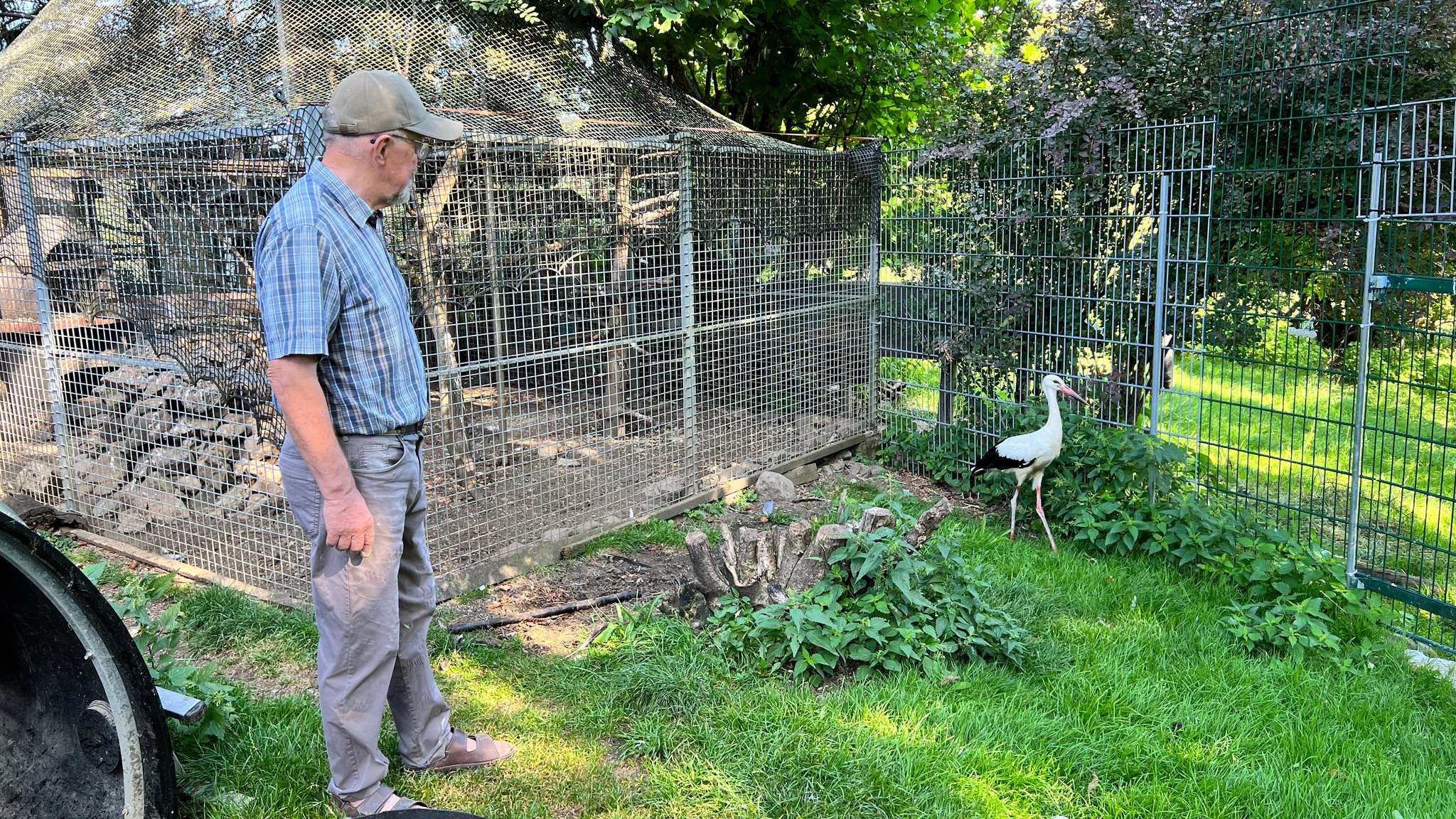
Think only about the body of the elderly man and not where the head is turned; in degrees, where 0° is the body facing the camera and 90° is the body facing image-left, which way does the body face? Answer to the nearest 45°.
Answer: approximately 270°

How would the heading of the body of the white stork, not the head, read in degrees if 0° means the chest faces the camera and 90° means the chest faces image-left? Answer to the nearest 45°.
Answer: approximately 270°

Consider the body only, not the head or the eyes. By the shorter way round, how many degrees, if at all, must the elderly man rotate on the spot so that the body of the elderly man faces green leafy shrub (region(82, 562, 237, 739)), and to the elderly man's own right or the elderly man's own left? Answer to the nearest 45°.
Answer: approximately 135° to the elderly man's own left

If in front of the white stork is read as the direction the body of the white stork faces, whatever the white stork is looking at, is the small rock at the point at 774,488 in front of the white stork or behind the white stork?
behind

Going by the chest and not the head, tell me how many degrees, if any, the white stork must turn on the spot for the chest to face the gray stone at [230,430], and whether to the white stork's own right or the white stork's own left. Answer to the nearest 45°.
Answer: approximately 135° to the white stork's own right

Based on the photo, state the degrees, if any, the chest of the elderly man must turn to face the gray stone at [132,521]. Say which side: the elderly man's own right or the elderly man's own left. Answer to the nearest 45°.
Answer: approximately 90° to the elderly man's own left

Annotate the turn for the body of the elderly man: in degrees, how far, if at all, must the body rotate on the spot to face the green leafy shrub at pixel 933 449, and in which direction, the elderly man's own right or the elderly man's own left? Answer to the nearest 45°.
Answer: approximately 45° to the elderly man's own left
